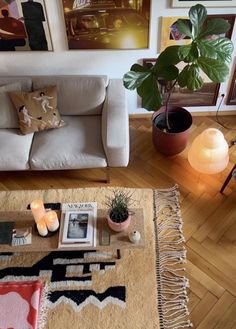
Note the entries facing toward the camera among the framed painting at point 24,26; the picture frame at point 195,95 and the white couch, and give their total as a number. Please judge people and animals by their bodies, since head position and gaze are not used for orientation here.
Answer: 3

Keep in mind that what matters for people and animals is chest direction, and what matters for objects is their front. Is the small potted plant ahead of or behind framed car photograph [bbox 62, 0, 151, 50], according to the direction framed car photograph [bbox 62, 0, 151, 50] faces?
ahead

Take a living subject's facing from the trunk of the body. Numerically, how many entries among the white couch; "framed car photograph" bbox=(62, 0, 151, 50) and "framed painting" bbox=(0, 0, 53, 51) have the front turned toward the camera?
3

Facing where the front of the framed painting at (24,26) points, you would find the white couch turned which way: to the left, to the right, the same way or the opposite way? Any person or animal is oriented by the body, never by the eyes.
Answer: the same way

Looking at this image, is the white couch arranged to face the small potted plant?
yes

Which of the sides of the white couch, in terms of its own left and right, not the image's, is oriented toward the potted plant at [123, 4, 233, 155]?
left

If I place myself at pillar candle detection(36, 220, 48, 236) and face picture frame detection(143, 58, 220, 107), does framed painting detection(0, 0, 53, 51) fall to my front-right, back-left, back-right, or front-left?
front-left

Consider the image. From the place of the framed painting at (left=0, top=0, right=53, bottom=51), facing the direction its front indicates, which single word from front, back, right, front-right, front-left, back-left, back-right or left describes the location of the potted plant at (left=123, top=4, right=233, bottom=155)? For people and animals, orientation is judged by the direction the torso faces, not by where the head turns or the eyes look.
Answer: front-left

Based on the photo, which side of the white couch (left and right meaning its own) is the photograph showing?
front

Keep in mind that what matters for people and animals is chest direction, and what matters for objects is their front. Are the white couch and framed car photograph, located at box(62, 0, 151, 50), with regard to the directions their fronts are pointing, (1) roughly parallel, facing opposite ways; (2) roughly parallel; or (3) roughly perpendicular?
roughly parallel

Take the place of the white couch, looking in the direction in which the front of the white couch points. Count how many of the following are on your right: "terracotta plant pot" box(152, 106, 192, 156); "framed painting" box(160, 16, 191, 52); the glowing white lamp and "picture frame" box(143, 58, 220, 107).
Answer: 0

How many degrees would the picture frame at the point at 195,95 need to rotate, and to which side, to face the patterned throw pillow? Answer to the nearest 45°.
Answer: approximately 45° to its right

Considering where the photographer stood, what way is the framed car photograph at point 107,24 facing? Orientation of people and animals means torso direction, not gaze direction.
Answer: facing the viewer

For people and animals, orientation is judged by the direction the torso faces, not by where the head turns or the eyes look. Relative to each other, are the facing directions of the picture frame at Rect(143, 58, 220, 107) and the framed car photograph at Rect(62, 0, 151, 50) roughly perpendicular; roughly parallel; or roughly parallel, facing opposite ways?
roughly parallel

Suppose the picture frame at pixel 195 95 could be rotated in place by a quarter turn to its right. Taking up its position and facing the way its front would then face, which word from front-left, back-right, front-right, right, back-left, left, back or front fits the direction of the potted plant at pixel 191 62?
left

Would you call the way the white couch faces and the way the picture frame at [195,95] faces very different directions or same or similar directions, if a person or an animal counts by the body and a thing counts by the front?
same or similar directions

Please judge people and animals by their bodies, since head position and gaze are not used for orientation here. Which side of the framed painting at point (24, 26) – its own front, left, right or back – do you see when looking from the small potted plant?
front
